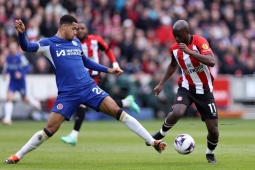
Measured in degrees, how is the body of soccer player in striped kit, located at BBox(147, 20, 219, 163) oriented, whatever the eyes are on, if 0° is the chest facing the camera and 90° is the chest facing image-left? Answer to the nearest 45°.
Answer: approximately 45°

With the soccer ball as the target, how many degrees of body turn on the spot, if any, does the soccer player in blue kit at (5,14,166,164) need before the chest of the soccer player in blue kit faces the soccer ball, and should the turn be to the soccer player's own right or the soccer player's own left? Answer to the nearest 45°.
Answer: approximately 45° to the soccer player's own left

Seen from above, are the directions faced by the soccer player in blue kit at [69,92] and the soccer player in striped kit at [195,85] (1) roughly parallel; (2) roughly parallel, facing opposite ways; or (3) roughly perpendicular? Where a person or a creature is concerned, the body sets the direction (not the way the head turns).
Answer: roughly perpendicular

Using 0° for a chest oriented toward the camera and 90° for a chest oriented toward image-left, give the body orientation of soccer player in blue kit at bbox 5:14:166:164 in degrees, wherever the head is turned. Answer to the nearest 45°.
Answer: approximately 315°
